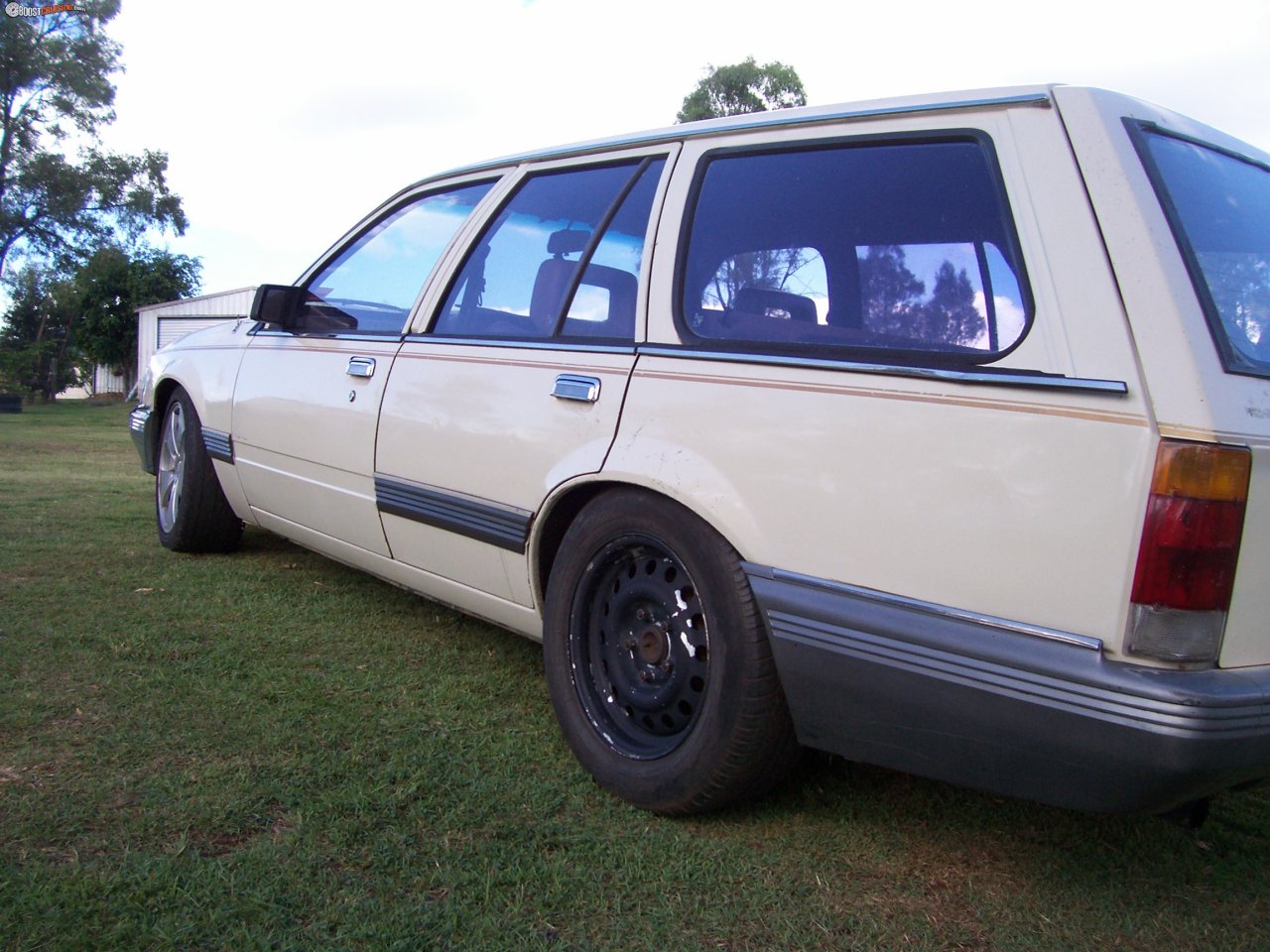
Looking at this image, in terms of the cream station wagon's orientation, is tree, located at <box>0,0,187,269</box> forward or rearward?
forward

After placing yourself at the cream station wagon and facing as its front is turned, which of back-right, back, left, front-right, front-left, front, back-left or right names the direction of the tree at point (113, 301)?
front

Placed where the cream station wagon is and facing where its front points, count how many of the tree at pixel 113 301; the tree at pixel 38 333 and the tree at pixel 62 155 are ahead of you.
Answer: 3

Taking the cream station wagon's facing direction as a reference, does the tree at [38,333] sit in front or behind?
in front

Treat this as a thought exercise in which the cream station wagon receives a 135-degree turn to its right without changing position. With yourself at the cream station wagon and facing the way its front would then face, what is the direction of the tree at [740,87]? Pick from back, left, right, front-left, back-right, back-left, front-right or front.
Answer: left

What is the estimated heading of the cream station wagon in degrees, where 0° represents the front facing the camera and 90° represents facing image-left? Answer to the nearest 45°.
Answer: approximately 135°
